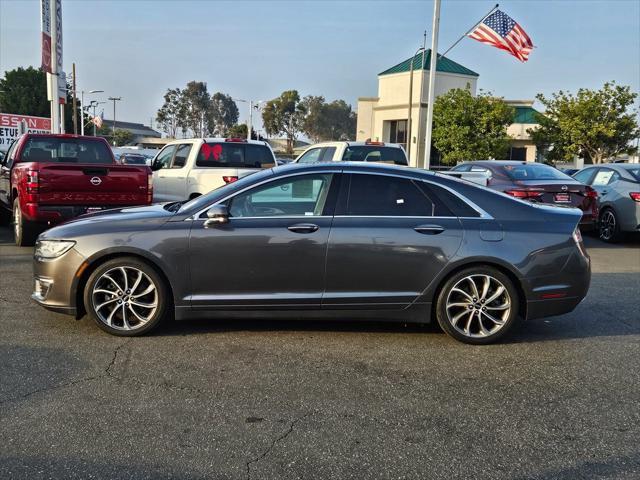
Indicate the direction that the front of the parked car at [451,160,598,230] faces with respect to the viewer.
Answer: facing away from the viewer and to the left of the viewer

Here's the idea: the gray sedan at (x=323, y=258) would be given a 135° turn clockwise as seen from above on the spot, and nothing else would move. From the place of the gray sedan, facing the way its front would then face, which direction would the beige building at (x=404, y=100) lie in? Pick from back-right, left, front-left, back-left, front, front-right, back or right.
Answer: front-left

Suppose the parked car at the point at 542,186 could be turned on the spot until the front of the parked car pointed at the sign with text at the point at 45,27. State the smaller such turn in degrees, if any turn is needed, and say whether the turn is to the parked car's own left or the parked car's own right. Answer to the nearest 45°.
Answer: approximately 45° to the parked car's own left

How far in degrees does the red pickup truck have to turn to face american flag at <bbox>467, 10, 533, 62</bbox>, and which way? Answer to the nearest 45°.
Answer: approximately 90° to its right

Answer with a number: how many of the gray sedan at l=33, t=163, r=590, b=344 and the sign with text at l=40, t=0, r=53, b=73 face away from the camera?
0

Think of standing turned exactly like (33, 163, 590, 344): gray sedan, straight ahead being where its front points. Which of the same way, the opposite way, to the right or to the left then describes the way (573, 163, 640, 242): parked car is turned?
to the right

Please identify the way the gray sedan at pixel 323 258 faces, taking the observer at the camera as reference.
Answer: facing to the left of the viewer

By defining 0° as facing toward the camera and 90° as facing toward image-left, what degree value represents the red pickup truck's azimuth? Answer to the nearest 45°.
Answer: approximately 135°

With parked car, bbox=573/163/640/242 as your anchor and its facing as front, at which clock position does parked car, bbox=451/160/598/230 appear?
parked car, bbox=451/160/598/230 is roughly at 9 o'clock from parked car, bbox=573/163/640/242.

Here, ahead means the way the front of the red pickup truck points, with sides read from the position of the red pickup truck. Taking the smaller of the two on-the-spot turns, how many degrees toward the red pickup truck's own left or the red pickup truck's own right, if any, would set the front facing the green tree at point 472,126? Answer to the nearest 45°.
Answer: approximately 90° to the red pickup truck's own right

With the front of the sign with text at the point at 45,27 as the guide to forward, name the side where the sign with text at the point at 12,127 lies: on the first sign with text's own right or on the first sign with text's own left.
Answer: on the first sign with text's own right

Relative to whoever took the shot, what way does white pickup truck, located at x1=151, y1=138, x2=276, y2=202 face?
facing away from the viewer and to the left of the viewer

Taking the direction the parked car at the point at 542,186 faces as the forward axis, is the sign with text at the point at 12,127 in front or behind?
in front
